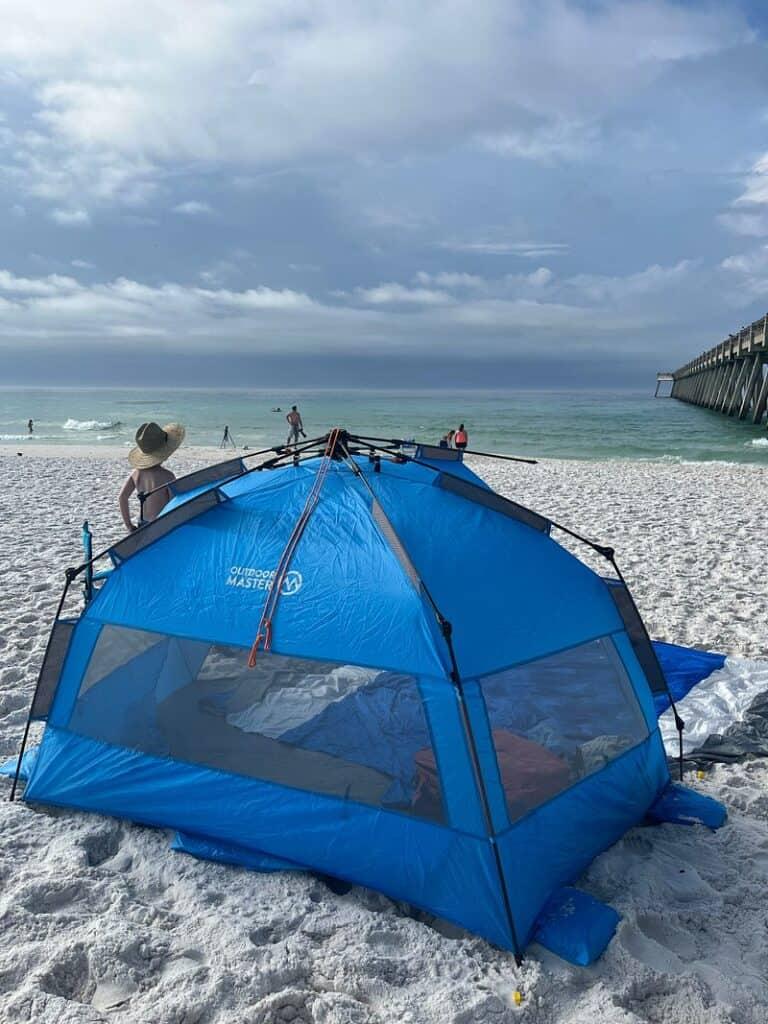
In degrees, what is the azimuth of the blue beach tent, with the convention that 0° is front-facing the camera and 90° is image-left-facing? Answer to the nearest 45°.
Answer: approximately 225°

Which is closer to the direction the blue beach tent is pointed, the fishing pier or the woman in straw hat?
the fishing pier

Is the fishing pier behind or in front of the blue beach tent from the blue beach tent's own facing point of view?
in front

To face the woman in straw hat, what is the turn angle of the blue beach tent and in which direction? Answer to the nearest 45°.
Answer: approximately 90° to its left
